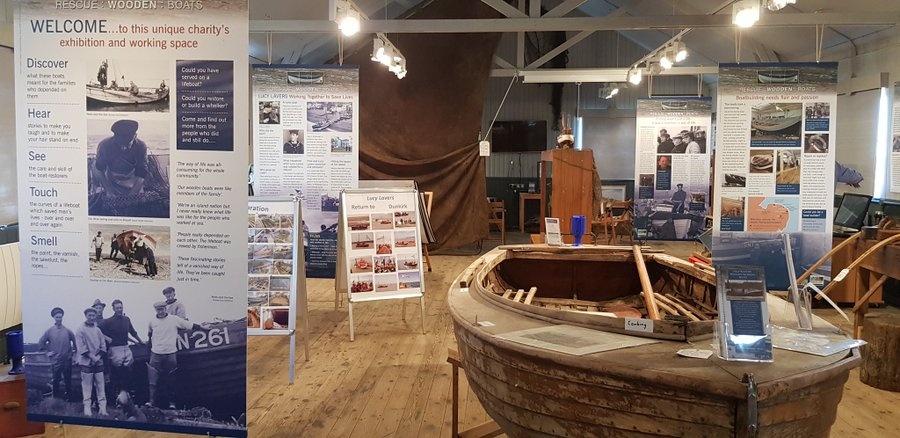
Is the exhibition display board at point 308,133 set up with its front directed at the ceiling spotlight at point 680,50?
no

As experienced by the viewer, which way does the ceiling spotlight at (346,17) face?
facing the viewer

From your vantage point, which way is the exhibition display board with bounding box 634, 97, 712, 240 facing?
toward the camera

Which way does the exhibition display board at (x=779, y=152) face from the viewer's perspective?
toward the camera

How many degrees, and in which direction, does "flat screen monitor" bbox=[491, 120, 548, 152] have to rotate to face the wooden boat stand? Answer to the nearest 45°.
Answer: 0° — it already faces it

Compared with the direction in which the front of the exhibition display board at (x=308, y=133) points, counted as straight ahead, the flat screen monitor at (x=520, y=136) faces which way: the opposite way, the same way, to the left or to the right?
the same way

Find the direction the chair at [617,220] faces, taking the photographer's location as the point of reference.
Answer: facing the viewer and to the left of the viewer

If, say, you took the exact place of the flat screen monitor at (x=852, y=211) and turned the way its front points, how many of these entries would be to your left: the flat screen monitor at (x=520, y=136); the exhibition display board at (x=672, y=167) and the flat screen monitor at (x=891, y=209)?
1

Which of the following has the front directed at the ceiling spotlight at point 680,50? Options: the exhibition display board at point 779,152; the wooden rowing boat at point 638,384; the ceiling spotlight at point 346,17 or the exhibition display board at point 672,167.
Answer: the exhibition display board at point 672,167

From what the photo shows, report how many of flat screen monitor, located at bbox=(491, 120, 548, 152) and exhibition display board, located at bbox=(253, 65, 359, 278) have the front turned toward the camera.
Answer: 2

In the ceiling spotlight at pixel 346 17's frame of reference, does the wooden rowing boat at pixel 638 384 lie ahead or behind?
ahead

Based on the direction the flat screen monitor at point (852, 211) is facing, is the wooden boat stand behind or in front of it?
in front

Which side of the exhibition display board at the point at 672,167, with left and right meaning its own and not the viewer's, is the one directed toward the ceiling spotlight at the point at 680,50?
front

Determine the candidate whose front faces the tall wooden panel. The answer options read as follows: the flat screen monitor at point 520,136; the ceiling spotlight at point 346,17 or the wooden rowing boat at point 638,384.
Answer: the flat screen monitor

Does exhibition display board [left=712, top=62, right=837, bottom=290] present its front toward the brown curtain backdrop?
no
